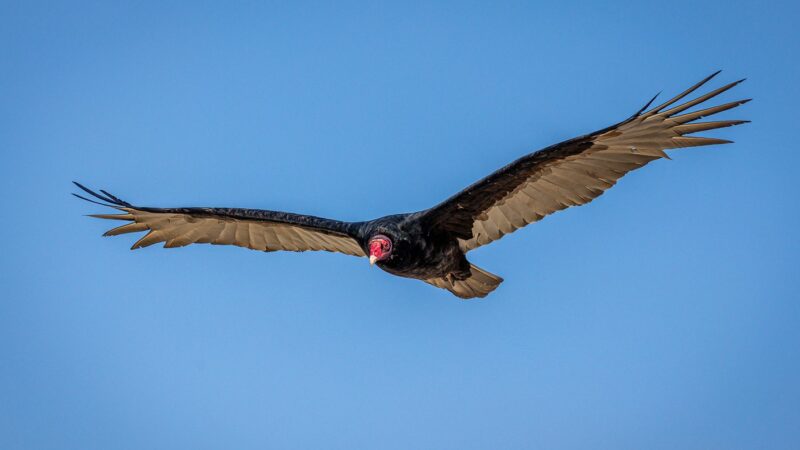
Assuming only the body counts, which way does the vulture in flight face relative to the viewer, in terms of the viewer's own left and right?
facing the viewer and to the left of the viewer
